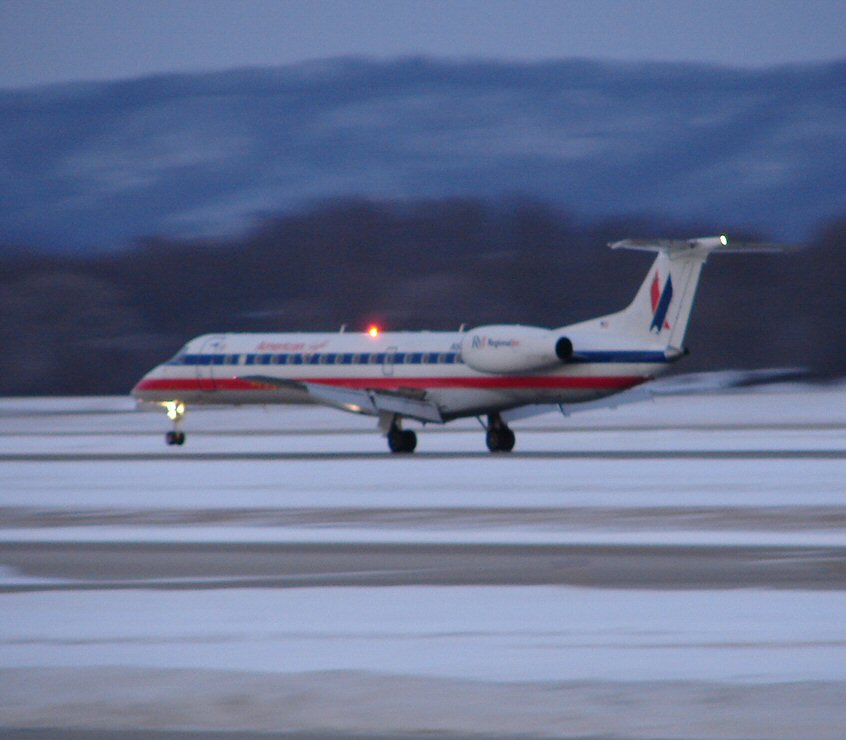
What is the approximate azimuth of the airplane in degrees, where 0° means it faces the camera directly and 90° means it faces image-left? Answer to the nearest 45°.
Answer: approximately 135°
